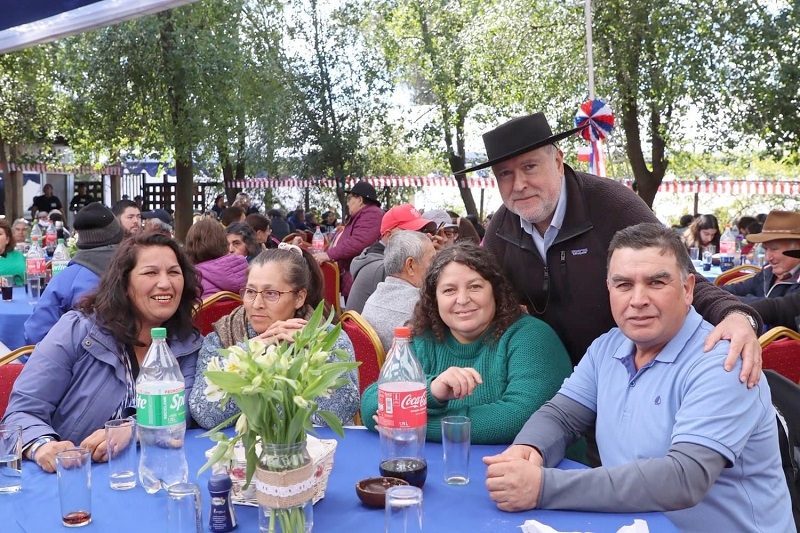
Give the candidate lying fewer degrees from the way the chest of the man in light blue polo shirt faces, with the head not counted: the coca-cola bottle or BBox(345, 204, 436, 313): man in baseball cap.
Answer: the coca-cola bottle

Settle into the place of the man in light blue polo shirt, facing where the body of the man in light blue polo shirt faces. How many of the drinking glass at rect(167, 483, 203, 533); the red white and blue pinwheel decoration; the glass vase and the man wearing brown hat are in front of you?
2

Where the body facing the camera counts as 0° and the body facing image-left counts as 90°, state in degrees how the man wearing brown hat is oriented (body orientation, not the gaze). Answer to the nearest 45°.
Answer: approximately 45°

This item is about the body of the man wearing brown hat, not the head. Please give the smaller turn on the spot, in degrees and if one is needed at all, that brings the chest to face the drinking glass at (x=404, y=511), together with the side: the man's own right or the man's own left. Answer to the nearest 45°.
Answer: approximately 45° to the man's own left

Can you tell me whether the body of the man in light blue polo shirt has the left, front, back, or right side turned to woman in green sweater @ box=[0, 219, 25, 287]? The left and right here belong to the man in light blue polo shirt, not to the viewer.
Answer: right

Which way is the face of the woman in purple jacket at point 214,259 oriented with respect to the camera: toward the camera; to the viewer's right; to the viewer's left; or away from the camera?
away from the camera

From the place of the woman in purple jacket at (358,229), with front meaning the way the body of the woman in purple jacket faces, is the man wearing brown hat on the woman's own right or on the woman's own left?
on the woman's own left

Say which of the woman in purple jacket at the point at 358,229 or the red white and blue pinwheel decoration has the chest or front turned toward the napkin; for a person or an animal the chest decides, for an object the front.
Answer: the red white and blue pinwheel decoration

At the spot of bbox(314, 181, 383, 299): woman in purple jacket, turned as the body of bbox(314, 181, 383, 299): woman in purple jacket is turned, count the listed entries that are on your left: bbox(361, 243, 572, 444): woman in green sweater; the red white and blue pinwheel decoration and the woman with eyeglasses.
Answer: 2
